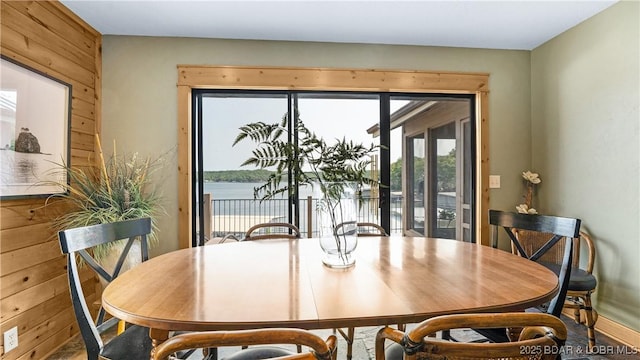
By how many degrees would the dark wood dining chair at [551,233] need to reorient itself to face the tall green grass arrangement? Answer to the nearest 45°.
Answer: approximately 45° to its right

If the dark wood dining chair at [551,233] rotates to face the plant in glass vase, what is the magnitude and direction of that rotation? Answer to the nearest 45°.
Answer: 0° — it already faces it

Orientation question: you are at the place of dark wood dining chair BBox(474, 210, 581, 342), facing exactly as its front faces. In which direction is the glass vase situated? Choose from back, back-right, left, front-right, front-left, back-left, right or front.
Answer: front

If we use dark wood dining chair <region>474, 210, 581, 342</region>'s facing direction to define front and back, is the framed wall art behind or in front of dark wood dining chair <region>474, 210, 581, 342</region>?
in front

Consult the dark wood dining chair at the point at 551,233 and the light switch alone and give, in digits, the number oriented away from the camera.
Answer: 0

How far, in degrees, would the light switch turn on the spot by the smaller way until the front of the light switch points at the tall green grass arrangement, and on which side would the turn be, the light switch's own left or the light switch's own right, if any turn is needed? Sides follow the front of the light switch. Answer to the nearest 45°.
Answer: approximately 45° to the light switch's own right

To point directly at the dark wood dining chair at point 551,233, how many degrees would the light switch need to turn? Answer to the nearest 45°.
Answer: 0° — it already faces it

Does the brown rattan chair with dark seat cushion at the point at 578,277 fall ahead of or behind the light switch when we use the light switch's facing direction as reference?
ahead

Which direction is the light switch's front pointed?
toward the camera

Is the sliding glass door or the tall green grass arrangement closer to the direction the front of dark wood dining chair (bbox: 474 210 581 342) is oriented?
the tall green grass arrangement

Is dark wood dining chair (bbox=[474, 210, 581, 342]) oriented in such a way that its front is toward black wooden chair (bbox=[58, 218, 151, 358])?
yes

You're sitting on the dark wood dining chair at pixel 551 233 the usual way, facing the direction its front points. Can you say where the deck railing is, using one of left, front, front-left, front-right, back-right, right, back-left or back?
front-right

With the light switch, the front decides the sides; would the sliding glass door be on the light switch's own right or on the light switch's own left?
on the light switch's own right

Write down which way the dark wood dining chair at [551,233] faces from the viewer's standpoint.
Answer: facing the viewer and to the left of the viewer
